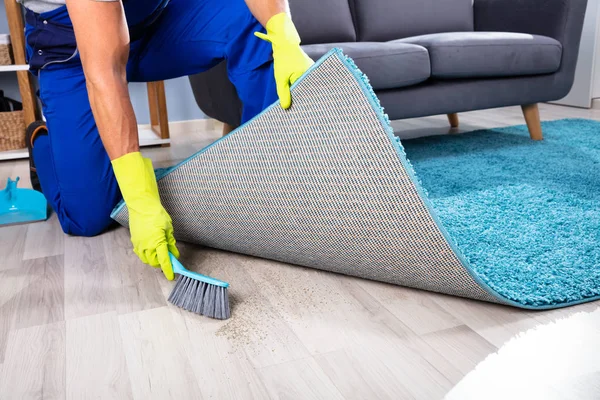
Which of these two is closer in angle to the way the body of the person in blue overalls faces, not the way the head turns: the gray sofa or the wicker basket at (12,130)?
the gray sofa

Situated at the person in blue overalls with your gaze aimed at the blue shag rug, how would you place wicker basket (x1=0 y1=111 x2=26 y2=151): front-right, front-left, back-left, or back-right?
back-left

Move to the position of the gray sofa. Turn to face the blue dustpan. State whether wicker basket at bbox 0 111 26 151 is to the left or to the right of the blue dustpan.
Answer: right

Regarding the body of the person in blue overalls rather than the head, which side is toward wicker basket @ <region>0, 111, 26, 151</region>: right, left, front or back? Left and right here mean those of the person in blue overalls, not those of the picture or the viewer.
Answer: back

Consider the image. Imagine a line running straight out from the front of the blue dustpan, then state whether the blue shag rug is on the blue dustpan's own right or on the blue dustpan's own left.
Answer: on the blue dustpan's own left

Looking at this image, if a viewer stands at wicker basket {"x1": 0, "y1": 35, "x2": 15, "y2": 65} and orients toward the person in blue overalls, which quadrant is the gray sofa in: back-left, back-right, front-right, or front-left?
front-left

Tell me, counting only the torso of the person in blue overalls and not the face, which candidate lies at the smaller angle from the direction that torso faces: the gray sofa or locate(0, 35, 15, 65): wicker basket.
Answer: the gray sofa

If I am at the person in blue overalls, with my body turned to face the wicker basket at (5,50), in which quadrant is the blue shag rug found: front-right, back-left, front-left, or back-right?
back-right

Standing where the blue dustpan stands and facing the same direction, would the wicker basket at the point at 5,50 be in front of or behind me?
behind

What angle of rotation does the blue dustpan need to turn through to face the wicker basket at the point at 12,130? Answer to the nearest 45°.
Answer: approximately 180°

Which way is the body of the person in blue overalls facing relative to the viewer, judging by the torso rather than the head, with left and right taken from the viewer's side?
facing the viewer and to the right of the viewer

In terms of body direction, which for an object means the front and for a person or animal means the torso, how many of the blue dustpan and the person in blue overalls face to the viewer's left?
0

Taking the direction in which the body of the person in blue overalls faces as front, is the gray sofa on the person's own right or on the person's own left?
on the person's own left
